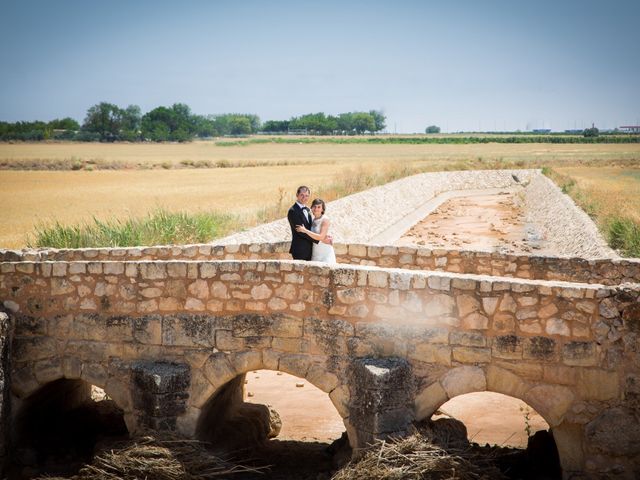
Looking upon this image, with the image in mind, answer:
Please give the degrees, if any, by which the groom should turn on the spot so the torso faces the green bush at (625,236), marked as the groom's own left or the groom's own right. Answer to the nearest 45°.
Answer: approximately 90° to the groom's own left

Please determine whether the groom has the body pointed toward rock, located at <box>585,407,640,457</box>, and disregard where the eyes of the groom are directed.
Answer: yes

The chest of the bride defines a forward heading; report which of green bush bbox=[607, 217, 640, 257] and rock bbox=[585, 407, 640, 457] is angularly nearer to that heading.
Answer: the rock

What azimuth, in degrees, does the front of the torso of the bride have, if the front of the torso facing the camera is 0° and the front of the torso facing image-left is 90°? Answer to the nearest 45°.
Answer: approximately 45°

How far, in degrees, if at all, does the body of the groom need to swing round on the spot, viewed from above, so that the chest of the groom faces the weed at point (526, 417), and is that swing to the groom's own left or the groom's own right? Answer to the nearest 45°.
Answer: approximately 45° to the groom's own left

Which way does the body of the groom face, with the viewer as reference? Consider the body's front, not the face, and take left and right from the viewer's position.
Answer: facing the viewer and to the right of the viewer

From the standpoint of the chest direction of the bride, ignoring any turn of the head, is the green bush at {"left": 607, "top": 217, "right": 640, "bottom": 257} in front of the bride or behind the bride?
behind

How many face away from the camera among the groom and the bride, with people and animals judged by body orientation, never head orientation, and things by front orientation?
0

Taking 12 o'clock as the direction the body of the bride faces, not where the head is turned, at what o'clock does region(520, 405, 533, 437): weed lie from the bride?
The weed is roughly at 8 o'clock from the bride.

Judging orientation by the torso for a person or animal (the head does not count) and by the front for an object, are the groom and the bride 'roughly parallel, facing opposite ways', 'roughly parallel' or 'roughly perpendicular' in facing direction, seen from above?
roughly perpendicular

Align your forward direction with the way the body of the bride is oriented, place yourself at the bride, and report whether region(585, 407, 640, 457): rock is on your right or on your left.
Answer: on your left
